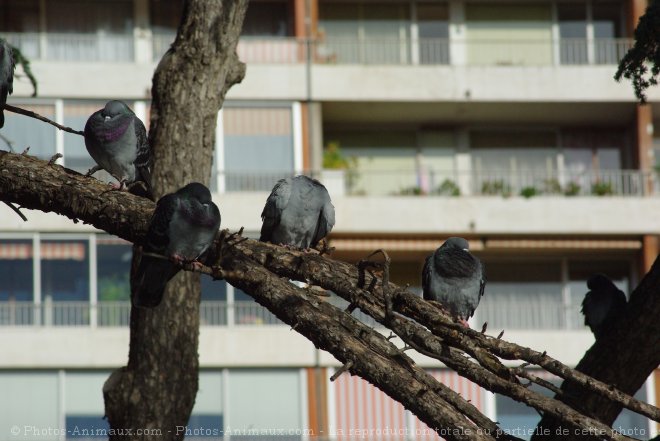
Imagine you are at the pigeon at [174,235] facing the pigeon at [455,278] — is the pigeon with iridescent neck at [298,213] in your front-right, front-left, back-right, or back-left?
front-left

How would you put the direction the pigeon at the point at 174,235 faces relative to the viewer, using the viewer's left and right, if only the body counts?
facing the viewer and to the right of the viewer

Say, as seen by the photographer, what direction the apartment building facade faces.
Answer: facing the viewer

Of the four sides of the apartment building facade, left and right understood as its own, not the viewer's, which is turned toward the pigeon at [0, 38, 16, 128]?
front

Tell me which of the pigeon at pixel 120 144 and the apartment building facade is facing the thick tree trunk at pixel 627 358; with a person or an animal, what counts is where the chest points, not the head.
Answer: the apartment building facade

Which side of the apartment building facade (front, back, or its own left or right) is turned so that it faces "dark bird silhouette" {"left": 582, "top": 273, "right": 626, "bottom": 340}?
front

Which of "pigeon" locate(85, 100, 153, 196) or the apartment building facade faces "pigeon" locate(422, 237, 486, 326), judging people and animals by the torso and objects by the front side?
the apartment building facade

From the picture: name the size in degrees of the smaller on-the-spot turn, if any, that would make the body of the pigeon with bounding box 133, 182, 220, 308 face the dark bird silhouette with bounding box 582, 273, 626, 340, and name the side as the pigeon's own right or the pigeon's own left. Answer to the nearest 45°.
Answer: approximately 90° to the pigeon's own left
